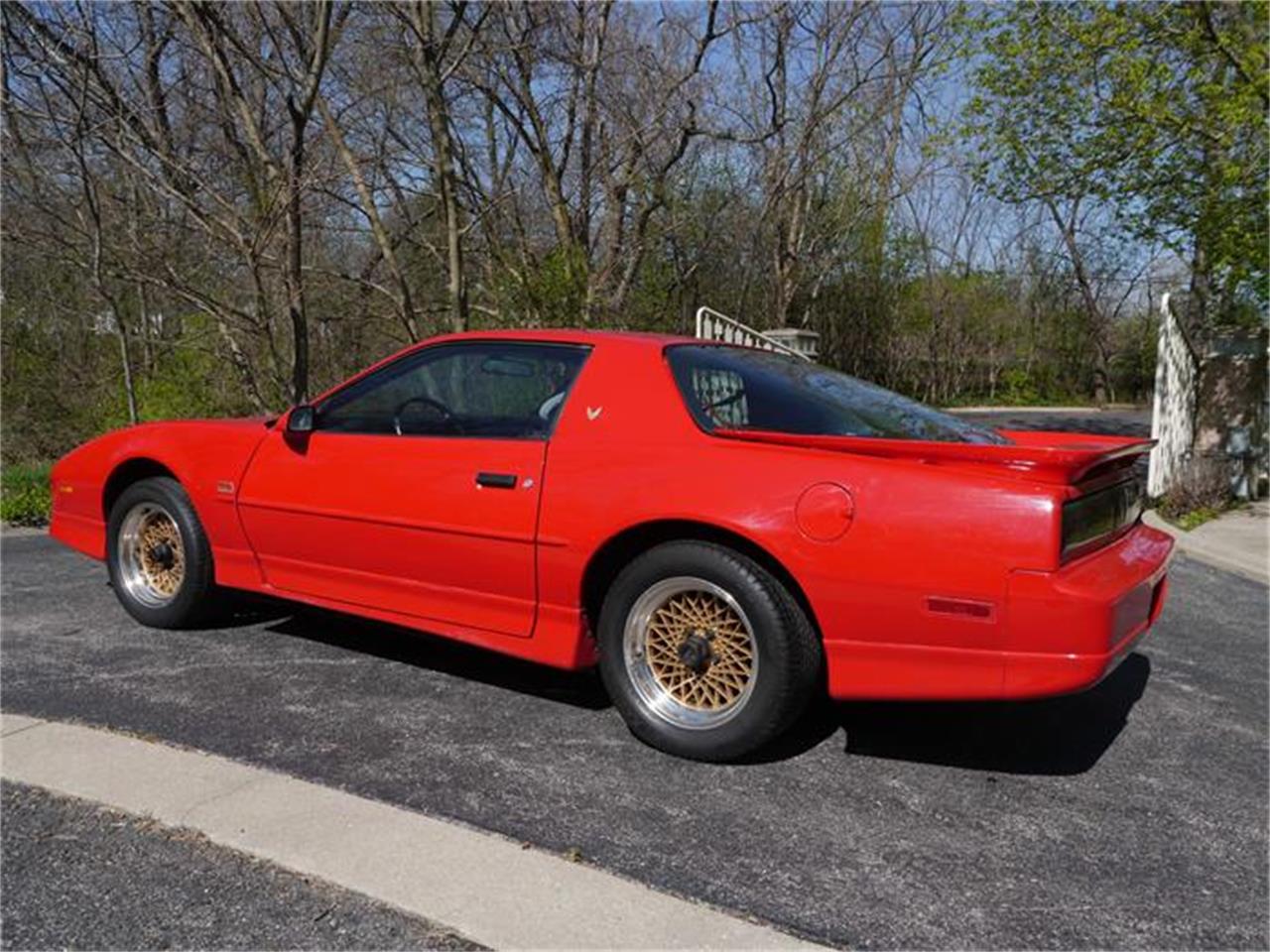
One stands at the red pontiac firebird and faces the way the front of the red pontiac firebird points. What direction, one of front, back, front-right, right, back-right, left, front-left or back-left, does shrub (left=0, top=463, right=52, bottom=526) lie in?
front

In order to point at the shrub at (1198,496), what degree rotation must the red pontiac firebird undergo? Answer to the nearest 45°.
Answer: approximately 90° to its right

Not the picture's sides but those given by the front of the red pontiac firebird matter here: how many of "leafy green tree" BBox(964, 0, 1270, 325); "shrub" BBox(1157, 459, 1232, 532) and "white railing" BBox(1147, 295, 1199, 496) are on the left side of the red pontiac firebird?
0

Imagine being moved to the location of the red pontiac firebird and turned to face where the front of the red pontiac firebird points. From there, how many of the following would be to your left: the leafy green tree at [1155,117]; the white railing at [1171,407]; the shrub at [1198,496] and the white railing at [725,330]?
0

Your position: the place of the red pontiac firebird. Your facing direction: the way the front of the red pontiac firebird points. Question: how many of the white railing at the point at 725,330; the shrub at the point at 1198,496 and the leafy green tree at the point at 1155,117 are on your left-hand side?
0

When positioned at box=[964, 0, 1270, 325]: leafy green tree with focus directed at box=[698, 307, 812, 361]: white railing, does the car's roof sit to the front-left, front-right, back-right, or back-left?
front-left

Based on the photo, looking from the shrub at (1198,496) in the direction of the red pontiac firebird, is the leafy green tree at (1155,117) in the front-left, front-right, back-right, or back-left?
back-right

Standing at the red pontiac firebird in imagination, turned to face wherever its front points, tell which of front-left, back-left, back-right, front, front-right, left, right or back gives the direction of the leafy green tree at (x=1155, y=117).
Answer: right

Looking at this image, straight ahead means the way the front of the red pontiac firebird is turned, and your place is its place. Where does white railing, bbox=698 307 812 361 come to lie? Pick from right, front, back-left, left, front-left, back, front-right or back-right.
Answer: front-right

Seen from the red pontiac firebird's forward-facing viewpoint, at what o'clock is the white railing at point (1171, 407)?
The white railing is roughly at 3 o'clock from the red pontiac firebird.

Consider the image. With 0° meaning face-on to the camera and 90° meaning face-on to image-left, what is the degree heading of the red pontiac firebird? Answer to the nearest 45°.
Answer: approximately 135°
